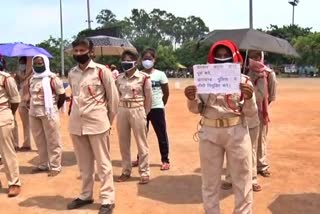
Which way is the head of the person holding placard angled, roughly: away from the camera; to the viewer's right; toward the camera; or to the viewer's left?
toward the camera

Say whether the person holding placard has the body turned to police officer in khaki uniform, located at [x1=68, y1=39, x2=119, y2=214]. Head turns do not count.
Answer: no

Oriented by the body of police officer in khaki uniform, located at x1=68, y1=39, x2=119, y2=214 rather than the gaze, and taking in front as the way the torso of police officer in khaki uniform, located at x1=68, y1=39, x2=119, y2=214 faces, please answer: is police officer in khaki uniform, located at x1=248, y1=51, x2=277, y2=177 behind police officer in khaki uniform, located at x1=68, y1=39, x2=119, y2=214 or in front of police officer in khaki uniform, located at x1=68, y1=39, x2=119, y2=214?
behind

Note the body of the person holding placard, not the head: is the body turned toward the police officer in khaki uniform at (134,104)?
no

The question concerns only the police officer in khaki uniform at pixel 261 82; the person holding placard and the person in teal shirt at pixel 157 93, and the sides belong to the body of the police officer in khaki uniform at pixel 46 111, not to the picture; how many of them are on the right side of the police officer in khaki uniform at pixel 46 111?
0

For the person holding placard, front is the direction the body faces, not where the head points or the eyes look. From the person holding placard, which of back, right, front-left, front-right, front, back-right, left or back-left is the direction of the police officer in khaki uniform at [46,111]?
back-right

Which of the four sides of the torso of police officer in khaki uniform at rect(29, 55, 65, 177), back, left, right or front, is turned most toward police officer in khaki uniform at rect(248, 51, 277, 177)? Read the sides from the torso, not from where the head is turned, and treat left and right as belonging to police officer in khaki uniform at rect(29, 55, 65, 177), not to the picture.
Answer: left

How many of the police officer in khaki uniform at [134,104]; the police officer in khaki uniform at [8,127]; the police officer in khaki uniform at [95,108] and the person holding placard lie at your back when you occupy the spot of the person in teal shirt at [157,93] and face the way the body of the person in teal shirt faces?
0

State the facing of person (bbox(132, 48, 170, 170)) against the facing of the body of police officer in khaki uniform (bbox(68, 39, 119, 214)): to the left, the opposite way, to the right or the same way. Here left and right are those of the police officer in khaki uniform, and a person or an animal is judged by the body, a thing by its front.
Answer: the same way

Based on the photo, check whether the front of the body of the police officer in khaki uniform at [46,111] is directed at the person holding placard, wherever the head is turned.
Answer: no

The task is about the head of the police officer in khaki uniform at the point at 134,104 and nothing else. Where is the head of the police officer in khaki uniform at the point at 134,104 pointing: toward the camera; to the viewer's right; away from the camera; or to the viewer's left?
toward the camera

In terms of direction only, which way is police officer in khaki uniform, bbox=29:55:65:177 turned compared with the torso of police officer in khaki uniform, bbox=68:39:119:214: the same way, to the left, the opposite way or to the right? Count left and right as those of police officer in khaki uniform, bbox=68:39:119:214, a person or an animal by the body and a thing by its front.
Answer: the same way

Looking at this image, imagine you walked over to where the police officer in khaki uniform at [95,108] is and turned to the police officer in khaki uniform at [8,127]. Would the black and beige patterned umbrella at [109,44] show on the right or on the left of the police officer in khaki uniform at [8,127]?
right

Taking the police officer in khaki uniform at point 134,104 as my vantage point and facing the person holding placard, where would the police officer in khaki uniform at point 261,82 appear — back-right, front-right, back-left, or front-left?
front-left

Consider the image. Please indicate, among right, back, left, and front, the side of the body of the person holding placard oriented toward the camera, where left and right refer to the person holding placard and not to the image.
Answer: front

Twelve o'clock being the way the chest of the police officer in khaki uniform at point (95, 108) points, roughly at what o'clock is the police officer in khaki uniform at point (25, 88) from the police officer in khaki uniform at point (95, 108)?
the police officer in khaki uniform at point (25, 88) is roughly at 4 o'clock from the police officer in khaki uniform at point (95, 108).
